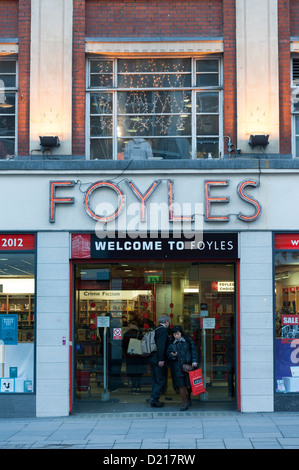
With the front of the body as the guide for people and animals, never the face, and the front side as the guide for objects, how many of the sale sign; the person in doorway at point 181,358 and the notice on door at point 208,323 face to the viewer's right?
0

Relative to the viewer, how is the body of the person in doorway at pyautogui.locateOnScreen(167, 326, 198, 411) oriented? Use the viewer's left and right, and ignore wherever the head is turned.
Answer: facing the viewer and to the left of the viewer

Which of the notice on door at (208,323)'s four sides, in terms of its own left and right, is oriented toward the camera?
front

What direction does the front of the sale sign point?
toward the camera
